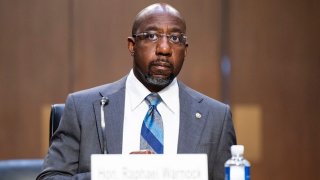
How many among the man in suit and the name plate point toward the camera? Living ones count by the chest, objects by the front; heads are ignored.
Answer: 2

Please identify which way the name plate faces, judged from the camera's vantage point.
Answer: facing the viewer

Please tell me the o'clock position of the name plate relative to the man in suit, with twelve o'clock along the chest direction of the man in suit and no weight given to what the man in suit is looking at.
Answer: The name plate is roughly at 12 o'clock from the man in suit.

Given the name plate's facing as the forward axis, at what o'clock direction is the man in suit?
The man in suit is roughly at 6 o'clock from the name plate.

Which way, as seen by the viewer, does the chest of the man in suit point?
toward the camera
